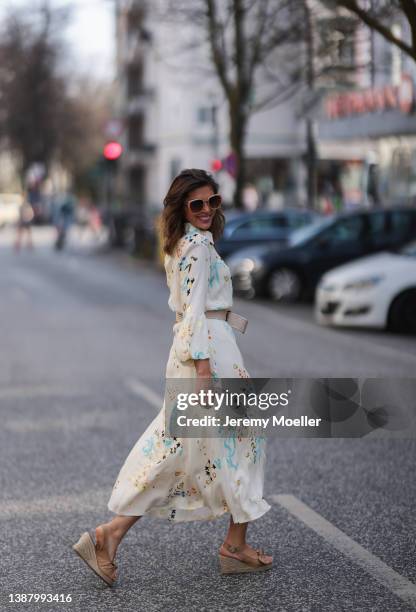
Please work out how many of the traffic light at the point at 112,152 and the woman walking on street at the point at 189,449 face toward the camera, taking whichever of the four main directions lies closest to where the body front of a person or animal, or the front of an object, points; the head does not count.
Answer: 1

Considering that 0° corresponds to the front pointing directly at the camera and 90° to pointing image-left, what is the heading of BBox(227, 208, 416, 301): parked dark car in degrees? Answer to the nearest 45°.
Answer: approximately 45°

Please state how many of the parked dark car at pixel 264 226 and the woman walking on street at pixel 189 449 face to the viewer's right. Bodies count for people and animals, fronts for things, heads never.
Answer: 1

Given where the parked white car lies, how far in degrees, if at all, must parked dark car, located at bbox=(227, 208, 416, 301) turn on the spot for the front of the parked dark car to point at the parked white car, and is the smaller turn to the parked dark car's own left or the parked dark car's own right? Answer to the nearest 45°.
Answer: approximately 45° to the parked dark car's own left

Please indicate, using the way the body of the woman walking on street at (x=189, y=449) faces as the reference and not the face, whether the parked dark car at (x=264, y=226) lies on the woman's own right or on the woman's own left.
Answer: on the woman's own left

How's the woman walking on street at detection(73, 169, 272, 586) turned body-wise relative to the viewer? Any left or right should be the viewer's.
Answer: facing to the right of the viewer

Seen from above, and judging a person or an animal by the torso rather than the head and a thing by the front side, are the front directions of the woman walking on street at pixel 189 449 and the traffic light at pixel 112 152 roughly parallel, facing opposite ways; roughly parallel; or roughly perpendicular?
roughly perpendicular

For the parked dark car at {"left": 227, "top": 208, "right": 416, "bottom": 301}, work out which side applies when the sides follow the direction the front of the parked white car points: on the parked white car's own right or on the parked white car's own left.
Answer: on the parked white car's own right
